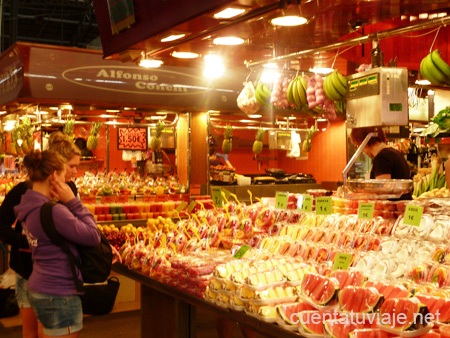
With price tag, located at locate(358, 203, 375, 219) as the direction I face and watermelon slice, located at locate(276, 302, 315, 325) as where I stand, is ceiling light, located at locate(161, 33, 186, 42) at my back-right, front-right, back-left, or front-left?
front-left

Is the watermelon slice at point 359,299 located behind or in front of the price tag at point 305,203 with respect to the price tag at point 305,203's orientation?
in front

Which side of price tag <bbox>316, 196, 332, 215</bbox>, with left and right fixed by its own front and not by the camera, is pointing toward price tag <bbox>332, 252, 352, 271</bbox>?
front

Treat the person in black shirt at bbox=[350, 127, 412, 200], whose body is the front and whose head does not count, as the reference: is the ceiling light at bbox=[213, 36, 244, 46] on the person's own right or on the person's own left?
on the person's own left

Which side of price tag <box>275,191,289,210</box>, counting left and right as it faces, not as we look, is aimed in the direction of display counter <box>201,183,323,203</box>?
back

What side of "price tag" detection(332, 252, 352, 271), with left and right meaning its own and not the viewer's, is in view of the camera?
front

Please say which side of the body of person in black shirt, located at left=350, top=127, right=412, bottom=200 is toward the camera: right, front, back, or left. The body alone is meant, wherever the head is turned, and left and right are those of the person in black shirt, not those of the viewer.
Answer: left

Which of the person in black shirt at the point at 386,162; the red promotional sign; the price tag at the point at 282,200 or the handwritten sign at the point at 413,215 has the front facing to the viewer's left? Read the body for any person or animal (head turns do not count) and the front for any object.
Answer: the person in black shirt

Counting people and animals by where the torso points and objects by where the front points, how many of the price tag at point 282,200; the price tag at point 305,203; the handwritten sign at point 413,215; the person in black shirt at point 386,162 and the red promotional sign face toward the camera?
4

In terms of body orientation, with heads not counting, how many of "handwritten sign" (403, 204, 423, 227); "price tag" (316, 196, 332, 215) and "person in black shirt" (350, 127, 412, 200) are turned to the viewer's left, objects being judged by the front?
1

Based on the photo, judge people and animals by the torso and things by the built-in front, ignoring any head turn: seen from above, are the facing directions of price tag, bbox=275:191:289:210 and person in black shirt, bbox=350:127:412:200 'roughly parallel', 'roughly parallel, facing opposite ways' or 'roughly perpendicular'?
roughly perpendicular

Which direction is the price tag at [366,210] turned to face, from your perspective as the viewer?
facing the viewer

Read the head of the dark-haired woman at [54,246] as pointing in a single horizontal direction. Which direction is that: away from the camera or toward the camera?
away from the camera

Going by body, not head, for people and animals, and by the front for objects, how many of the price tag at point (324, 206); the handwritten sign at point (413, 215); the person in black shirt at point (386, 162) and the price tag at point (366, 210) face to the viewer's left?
1

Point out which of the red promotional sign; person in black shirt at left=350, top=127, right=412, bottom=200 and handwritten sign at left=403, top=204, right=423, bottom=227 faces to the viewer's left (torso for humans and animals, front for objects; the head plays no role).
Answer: the person in black shirt

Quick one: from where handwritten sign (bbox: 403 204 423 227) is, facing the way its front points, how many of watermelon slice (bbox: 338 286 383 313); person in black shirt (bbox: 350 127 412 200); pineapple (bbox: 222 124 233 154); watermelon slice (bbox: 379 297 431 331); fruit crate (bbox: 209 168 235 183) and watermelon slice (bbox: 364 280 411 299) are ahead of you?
3

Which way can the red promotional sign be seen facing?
toward the camera
